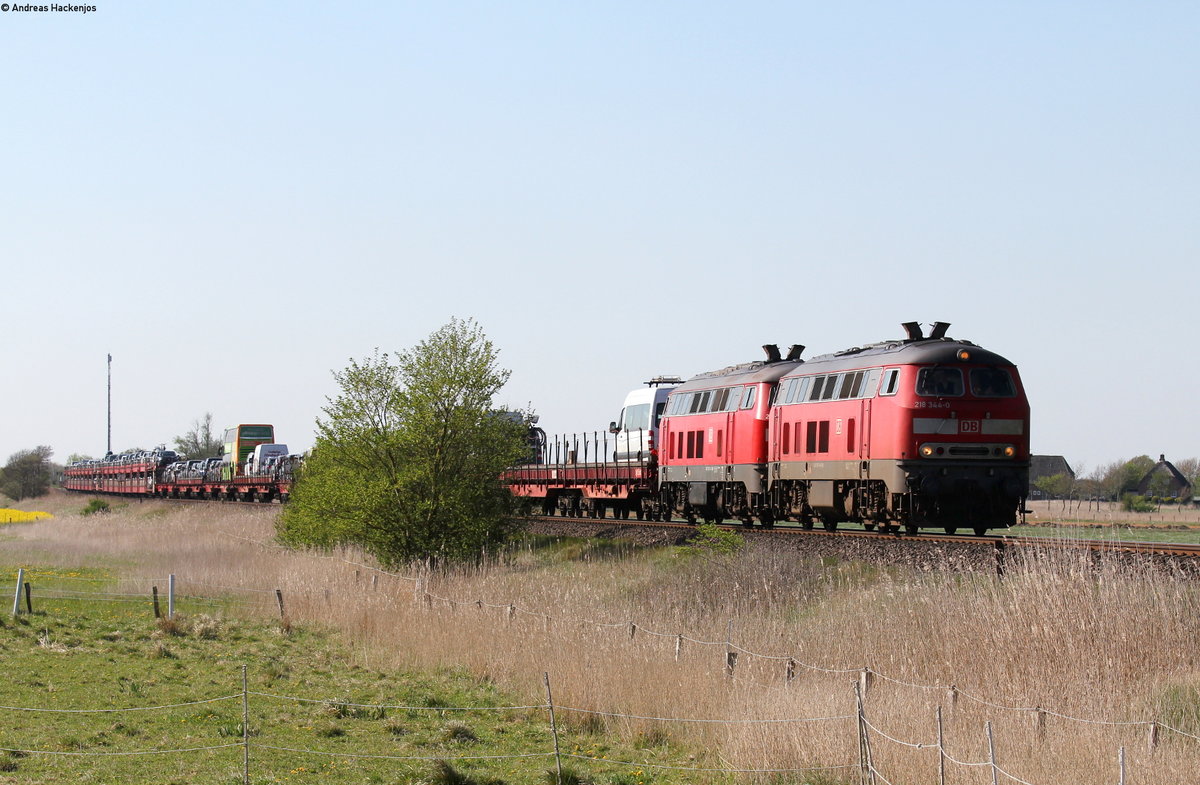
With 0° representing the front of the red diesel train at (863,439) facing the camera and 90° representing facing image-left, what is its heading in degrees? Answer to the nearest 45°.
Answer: approximately 315°

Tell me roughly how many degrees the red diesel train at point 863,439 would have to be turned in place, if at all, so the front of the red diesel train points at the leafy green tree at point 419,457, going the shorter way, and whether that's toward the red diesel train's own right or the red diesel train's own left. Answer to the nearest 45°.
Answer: approximately 135° to the red diesel train's own right

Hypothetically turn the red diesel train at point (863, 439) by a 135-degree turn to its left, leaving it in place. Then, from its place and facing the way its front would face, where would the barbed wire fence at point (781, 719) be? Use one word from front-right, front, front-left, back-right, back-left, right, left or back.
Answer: back

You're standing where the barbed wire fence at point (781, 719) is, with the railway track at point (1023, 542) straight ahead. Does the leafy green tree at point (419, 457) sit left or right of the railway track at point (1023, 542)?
left

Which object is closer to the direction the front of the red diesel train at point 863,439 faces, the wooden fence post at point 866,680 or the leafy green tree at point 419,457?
the wooden fence post

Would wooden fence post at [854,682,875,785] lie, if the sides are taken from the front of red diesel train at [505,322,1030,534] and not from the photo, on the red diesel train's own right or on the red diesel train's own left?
on the red diesel train's own right

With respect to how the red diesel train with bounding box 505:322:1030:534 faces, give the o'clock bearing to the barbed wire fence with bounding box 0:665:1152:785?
The barbed wire fence is roughly at 2 o'clock from the red diesel train.
